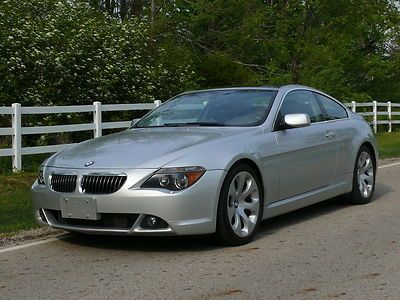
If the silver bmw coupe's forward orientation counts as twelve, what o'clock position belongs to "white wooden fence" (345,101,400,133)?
The white wooden fence is roughly at 5 o'clock from the silver bmw coupe.

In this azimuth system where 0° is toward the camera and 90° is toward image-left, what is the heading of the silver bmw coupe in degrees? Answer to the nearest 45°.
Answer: approximately 45°

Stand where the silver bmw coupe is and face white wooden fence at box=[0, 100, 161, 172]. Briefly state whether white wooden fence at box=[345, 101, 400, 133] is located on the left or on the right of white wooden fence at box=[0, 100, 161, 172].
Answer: right

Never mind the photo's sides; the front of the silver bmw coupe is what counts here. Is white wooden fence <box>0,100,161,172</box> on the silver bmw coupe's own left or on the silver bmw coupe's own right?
on the silver bmw coupe's own right
